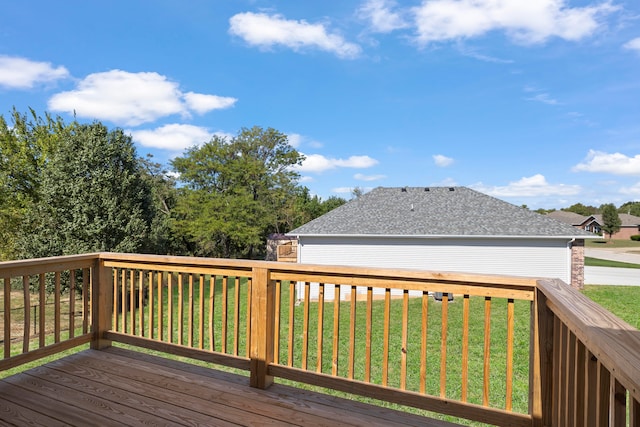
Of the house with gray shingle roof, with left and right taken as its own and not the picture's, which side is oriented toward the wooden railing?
right

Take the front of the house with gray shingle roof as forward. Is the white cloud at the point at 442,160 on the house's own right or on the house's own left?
on the house's own left

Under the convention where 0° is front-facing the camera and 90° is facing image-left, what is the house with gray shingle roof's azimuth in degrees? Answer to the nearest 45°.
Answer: approximately 270°

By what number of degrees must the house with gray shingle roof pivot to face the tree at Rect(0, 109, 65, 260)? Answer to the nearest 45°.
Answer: approximately 180°
